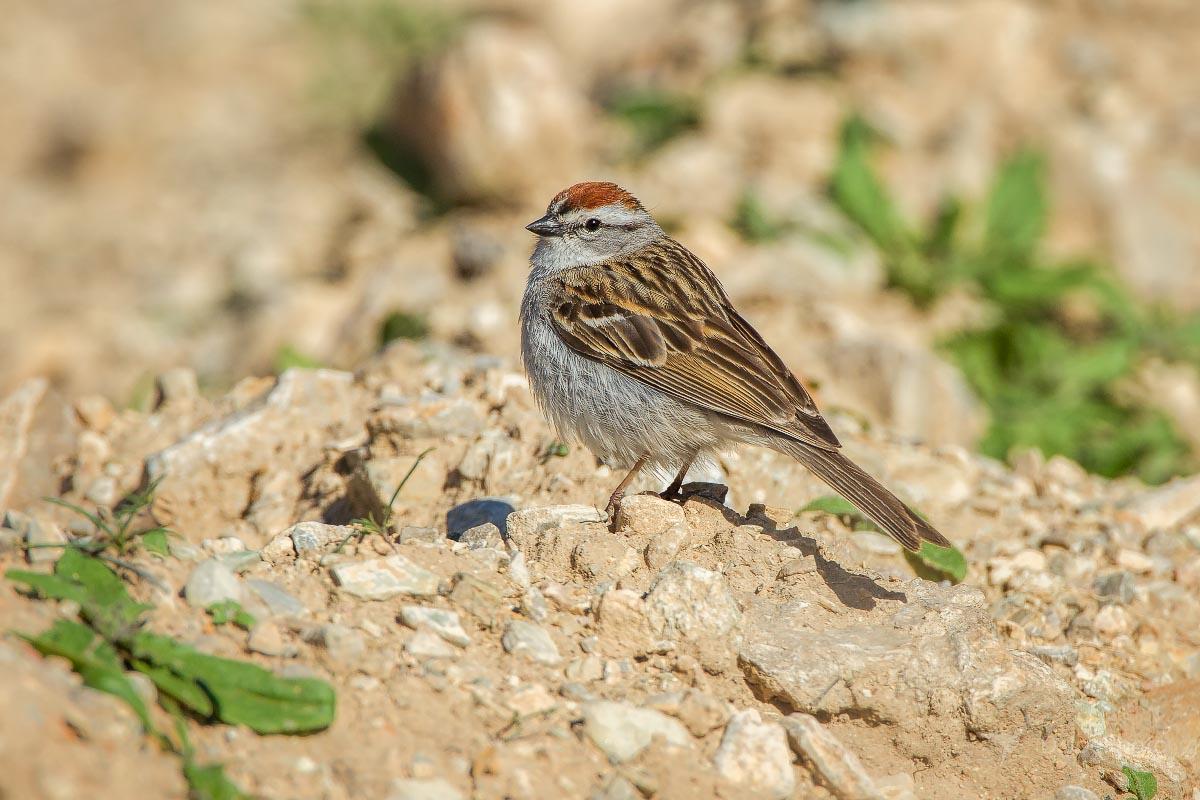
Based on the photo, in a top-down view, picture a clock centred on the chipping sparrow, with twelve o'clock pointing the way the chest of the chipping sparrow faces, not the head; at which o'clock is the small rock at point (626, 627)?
The small rock is roughly at 9 o'clock from the chipping sparrow.

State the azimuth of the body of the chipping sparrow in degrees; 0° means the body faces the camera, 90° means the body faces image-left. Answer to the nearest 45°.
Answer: approximately 90°

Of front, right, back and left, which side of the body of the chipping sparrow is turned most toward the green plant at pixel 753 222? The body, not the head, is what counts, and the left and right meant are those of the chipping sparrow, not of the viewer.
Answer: right

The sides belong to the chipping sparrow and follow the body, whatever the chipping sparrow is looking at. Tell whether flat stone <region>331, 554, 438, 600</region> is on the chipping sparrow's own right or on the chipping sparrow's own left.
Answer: on the chipping sparrow's own left

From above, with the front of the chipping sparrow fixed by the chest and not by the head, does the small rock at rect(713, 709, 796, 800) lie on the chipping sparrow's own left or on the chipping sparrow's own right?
on the chipping sparrow's own left

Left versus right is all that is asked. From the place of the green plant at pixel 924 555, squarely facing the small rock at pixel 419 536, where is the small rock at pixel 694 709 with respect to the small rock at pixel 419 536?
left

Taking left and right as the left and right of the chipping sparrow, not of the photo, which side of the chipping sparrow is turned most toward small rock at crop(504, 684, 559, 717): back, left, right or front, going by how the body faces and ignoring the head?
left

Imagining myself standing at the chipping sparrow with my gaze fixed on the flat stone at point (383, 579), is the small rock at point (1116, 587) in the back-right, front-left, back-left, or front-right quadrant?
back-left

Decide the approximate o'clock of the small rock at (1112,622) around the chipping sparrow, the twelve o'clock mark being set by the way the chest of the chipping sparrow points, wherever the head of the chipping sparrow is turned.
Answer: The small rock is roughly at 6 o'clock from the chipping sparrow.

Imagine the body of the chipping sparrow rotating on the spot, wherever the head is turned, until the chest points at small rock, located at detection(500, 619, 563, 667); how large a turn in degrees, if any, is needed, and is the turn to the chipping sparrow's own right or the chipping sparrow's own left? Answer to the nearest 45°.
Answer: approximately 90° to the chipping sparrow's own left

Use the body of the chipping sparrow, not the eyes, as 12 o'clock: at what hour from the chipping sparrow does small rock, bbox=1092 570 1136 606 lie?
The small rock is roughly at 6 o'clock from the chipping sparrow.
